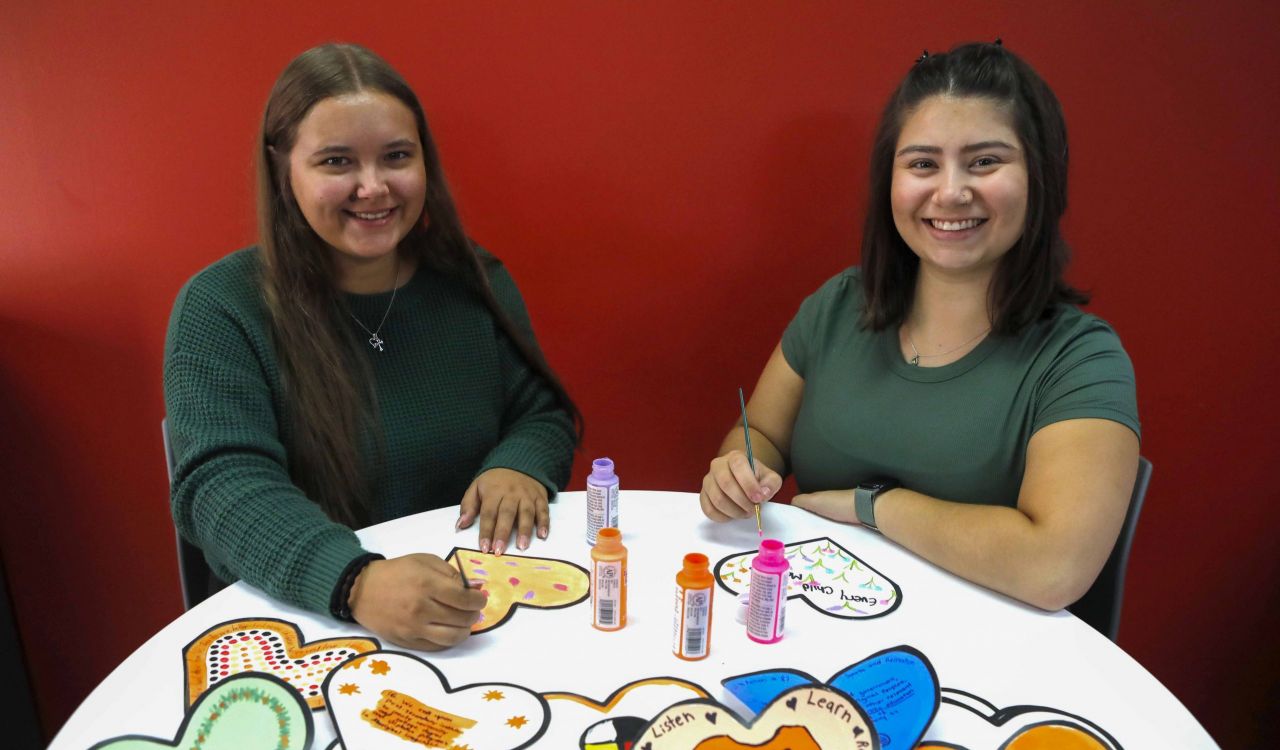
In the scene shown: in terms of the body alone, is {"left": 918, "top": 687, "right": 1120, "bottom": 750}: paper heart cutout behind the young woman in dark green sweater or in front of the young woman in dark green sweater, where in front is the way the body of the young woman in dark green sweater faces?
in front

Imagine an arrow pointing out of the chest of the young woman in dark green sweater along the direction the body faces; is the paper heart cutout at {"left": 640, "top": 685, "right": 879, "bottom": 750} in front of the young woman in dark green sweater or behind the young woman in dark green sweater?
in front

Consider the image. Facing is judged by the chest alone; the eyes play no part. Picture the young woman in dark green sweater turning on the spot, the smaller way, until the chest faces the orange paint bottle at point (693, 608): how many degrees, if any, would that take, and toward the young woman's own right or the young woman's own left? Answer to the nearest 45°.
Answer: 0° — they already face it

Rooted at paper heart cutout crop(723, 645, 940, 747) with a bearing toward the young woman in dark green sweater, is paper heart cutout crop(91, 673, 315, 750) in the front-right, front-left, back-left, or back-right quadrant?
front-left

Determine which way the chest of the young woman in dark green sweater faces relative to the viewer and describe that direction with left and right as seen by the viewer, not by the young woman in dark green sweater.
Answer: facing the viewer and to the right of the viewer

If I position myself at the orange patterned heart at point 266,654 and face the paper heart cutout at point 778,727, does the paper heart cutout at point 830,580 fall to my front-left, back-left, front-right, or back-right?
front-left
